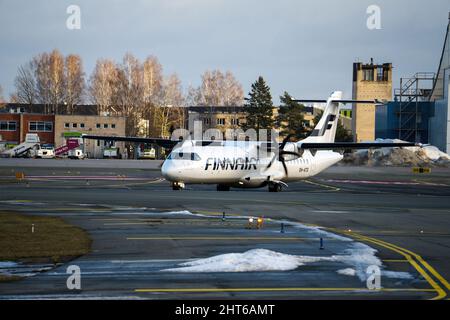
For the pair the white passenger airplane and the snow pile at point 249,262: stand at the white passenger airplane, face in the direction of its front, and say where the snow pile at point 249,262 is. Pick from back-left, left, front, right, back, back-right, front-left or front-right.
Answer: front-left

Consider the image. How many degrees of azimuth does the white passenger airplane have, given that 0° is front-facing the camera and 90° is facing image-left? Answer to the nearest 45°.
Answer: approximately 45°

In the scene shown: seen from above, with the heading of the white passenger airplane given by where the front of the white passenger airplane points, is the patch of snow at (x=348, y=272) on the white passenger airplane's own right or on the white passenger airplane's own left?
on the white passenger airplane's own left
